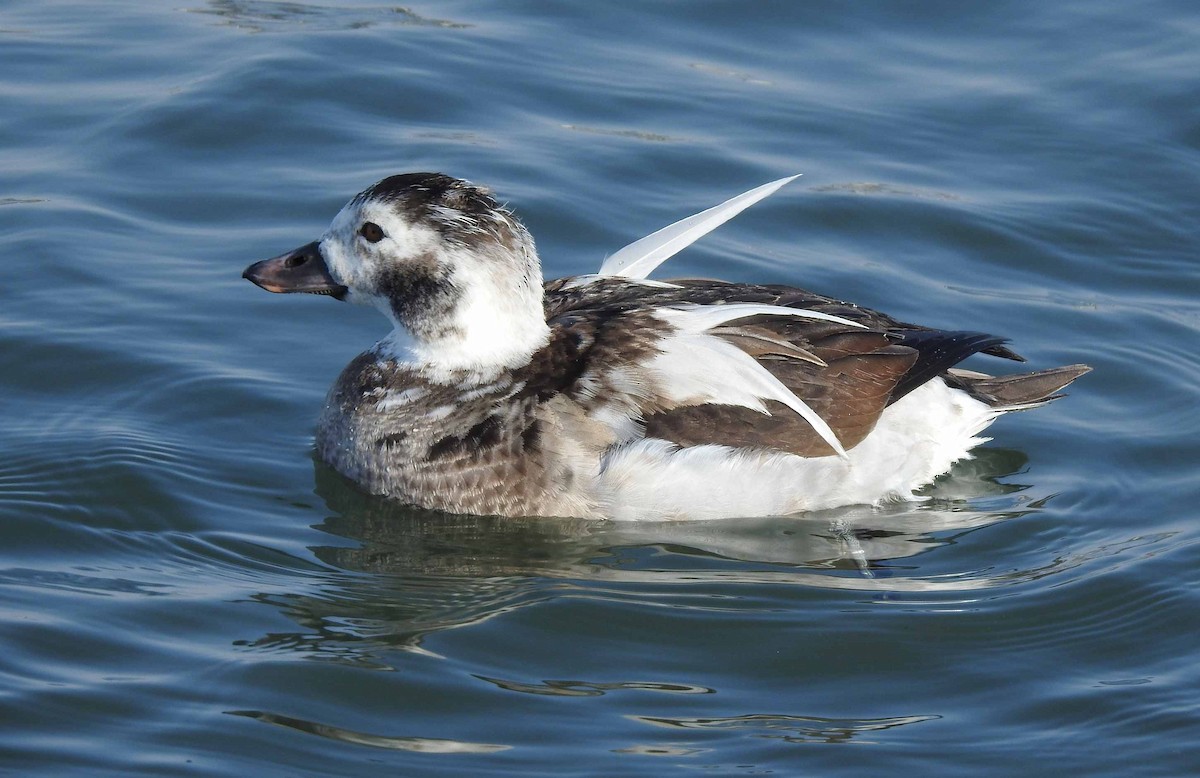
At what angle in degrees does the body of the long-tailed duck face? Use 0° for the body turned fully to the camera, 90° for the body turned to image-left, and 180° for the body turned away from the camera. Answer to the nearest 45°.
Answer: approximately 90°
